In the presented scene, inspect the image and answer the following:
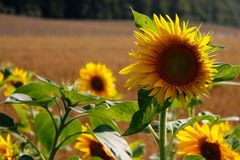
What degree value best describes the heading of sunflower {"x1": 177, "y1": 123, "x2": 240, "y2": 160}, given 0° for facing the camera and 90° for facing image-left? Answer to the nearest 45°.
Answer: approximately 0°

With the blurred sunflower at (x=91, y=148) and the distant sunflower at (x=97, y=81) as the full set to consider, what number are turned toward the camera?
2

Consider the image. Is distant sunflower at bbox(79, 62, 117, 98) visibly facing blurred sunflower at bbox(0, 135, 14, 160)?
yes

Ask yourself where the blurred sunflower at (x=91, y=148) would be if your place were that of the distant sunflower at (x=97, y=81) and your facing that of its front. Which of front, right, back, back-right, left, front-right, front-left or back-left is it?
front

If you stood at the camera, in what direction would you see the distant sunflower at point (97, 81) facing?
facing the viewer

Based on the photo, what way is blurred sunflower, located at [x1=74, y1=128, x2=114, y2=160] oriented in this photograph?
toward the camera

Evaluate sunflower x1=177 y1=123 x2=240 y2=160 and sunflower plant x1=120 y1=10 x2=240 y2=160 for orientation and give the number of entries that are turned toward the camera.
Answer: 2
